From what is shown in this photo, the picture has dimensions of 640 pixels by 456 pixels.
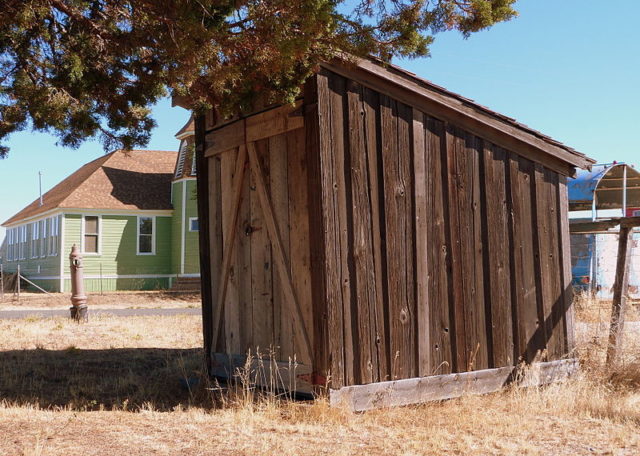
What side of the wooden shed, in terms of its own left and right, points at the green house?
right

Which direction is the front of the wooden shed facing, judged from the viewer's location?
facing the viewer and to the left of the viewer

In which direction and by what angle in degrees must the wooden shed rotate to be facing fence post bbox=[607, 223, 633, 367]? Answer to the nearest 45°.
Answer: approximately 180°

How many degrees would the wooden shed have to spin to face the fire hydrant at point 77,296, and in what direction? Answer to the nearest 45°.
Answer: approximately 90° to its right
